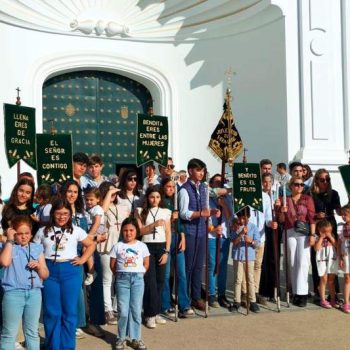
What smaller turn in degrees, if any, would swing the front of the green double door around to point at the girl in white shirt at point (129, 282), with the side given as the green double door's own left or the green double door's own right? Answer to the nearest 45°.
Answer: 0° — it already faces them

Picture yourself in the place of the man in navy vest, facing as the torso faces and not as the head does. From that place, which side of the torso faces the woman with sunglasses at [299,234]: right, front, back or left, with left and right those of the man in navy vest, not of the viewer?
left

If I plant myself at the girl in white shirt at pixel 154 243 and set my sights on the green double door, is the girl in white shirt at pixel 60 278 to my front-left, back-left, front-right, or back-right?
back-left

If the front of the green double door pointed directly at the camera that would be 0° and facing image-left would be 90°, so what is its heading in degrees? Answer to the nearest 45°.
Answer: approximately 0°

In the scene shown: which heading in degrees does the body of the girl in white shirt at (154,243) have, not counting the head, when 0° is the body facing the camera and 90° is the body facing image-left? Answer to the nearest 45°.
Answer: approximately 0°

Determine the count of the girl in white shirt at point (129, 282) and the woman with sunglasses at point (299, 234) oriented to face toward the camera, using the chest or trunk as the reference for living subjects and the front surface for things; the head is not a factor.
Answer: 2

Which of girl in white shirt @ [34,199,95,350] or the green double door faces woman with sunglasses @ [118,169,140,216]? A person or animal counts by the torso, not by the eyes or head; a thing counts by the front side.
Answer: the green double door

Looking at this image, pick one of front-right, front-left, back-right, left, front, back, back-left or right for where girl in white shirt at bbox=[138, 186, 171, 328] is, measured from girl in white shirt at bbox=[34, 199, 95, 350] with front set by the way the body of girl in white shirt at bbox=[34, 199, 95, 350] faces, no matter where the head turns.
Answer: back-left

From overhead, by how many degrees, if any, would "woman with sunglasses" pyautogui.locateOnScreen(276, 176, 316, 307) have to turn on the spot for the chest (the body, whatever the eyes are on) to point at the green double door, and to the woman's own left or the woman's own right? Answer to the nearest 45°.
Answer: approximately 135° to the woman's own right

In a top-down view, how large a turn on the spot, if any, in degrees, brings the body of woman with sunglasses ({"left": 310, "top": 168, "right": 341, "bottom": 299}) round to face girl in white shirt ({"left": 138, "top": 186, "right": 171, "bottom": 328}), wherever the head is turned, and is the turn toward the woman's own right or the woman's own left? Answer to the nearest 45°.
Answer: approximately 45° to the woman's own right

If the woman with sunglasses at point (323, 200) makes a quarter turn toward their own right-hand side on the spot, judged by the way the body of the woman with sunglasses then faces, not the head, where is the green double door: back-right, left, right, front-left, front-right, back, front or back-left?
front-right
